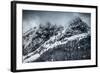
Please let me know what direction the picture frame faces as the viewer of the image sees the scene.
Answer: facing the viewer and to the right of the viewer
